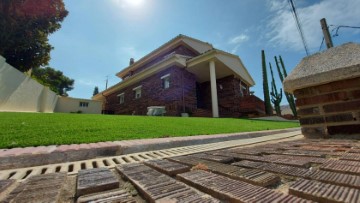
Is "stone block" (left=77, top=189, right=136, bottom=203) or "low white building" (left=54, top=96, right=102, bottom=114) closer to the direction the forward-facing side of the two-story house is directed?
the stone block

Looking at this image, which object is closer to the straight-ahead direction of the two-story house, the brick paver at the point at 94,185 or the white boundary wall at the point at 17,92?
the brick paver

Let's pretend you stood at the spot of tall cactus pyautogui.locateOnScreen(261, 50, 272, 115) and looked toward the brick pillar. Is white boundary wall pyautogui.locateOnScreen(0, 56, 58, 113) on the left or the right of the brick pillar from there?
right

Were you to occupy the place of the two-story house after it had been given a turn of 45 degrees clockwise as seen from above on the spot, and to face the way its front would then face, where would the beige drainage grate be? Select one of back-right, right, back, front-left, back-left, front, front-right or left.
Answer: front

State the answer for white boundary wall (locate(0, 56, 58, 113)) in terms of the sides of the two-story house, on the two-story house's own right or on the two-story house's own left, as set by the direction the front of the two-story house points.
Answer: on the two-story house's own right
